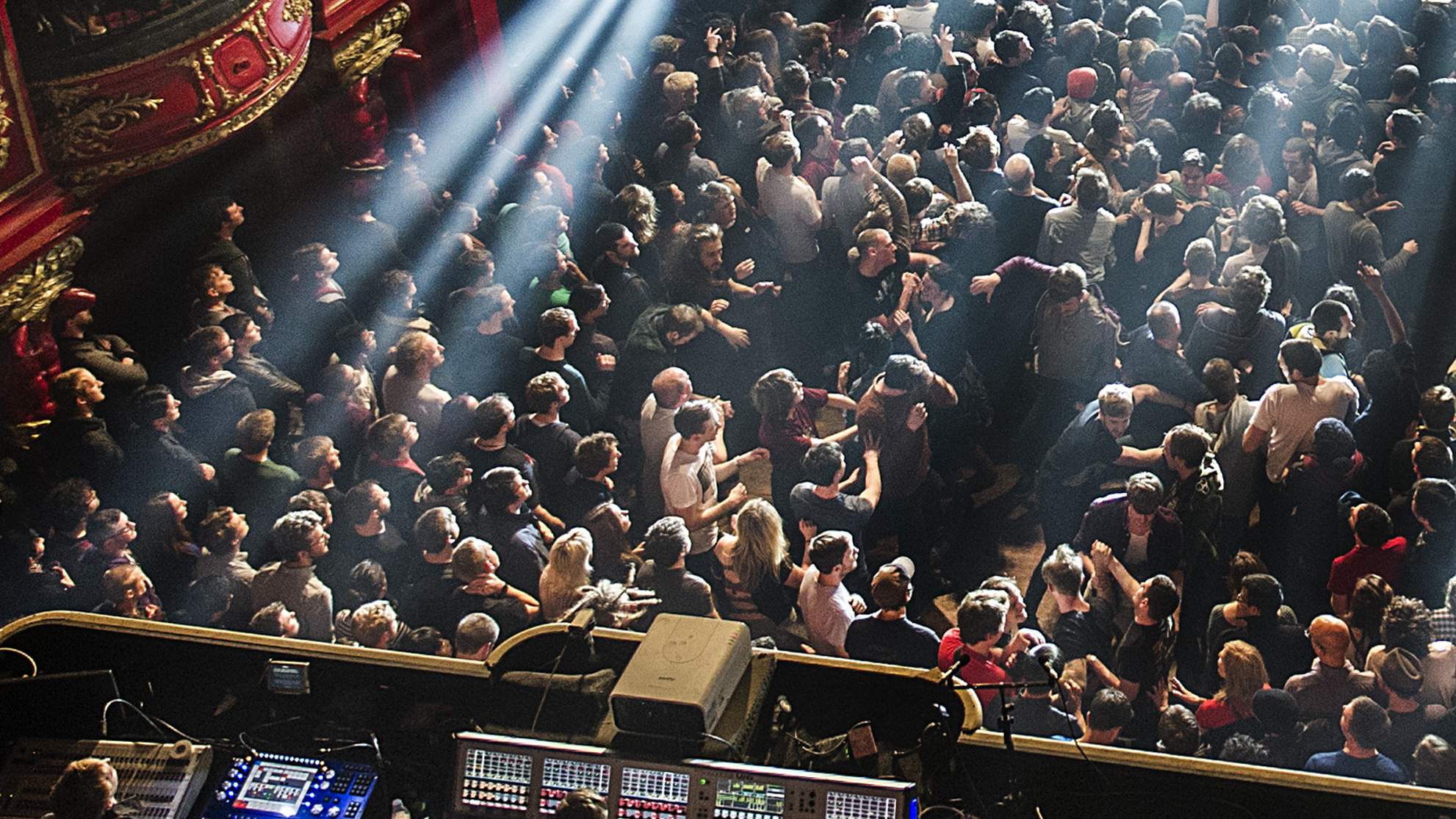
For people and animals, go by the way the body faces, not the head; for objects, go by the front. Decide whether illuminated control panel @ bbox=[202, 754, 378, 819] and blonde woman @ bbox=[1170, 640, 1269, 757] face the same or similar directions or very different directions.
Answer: very different directions

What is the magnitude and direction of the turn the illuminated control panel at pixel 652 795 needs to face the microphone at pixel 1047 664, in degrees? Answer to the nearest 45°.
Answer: approximately 90° to its left

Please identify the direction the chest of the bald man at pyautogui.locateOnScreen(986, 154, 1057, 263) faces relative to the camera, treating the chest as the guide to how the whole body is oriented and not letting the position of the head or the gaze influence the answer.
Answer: away from the camera

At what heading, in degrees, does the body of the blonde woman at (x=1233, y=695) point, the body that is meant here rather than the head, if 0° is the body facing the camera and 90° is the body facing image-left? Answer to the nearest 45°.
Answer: approximately 135°

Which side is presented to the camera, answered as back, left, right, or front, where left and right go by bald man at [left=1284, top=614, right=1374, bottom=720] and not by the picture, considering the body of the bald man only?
back

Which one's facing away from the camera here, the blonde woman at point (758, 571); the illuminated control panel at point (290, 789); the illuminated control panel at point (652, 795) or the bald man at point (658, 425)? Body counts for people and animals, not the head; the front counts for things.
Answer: the blonde woman

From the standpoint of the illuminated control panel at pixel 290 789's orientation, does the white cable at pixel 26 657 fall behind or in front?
behind

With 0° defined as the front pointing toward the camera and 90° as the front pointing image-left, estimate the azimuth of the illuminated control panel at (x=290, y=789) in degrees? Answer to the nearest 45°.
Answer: approximately 0°
